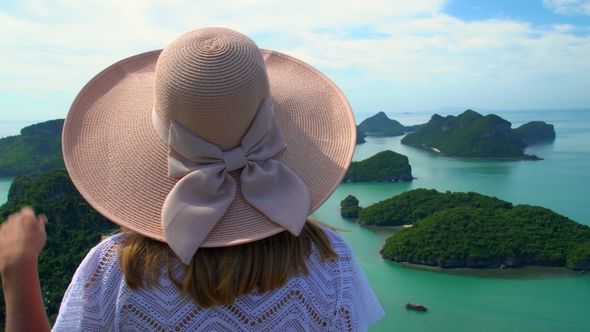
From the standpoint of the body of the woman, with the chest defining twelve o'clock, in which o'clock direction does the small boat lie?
The small boat is roughly at 1 o'clock from the woman.

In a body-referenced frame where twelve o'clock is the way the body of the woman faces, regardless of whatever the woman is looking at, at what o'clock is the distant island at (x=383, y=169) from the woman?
The distant island is roughly at 1 o'clock from the woman.

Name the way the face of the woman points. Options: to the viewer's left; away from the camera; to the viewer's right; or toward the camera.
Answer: away from the camera

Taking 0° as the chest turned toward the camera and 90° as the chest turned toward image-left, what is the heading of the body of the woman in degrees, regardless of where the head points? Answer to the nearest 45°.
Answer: approximately 180°

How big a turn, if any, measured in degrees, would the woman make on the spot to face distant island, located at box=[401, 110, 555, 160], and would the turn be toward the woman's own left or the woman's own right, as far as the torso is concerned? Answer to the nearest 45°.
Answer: approximately 45° to the woman's own right
